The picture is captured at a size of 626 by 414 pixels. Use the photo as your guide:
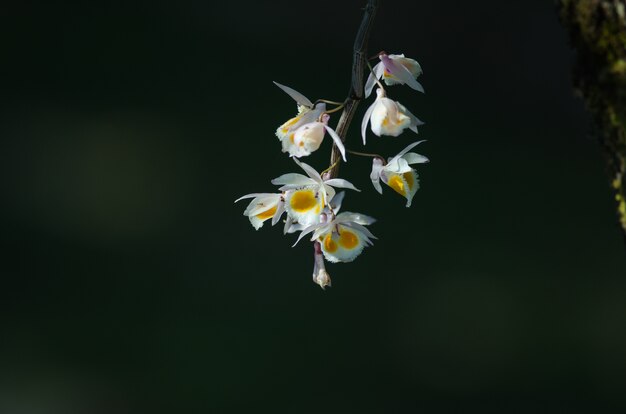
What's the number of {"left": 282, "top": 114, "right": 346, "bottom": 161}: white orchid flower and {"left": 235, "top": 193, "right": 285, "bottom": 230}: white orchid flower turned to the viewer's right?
0

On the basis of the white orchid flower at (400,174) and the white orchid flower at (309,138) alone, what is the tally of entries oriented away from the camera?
0
